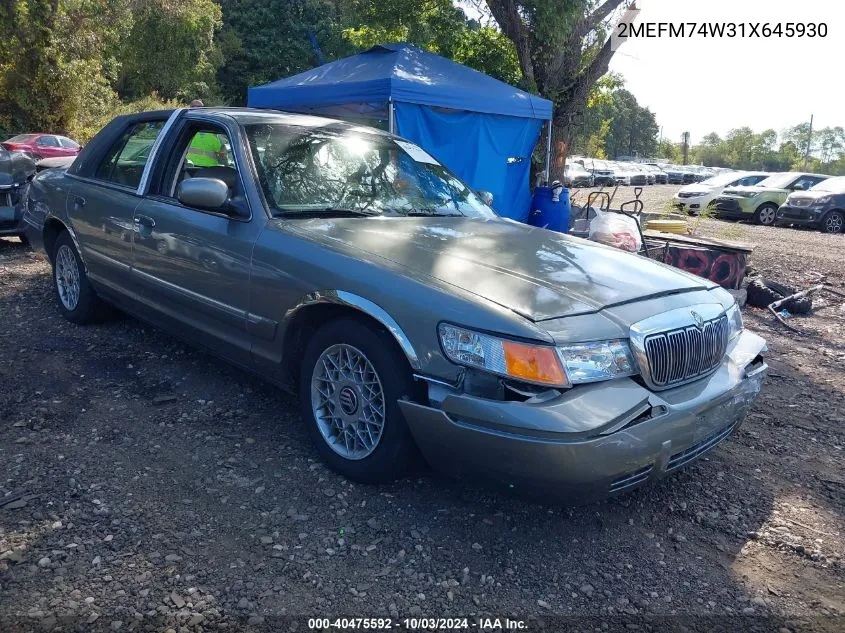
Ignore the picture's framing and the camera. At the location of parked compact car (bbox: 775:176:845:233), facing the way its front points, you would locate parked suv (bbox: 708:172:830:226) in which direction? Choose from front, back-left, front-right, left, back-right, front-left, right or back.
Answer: right

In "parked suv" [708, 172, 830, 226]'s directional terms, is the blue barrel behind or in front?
in front

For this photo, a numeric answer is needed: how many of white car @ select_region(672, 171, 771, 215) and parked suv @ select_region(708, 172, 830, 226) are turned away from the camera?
0

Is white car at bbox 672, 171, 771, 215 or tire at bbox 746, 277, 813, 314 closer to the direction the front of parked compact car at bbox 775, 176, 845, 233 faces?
the tire

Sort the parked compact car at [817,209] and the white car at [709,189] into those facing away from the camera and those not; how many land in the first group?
0

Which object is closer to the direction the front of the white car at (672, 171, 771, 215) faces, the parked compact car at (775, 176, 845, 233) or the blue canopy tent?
the blue canopy tent

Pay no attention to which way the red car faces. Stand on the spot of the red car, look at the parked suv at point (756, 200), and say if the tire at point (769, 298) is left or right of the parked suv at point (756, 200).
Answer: right

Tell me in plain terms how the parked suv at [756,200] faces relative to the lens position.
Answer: facing the viewer and to the left of the viewer

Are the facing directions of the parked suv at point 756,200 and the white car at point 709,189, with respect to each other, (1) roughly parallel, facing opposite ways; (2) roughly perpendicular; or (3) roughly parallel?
roughly parallel

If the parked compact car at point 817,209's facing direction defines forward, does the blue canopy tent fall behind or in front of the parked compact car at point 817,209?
in front

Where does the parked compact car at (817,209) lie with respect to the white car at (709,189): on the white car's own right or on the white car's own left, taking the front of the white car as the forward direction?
on the white car's own left

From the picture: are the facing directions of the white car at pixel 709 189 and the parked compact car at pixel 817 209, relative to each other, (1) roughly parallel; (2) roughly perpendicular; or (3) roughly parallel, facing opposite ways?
roughly parallel

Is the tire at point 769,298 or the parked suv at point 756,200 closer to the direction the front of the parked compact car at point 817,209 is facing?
the tire

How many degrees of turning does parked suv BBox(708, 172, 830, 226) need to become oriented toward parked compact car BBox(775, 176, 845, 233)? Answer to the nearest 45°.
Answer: approximately 90° to its left
